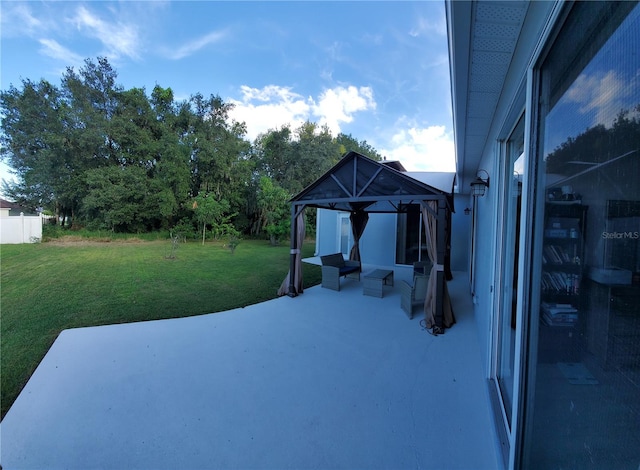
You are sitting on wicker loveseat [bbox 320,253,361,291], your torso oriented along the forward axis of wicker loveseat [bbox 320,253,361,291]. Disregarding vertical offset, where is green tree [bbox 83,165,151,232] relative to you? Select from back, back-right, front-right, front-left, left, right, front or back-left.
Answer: back

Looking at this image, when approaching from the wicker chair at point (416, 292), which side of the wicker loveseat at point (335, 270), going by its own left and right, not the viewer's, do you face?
front

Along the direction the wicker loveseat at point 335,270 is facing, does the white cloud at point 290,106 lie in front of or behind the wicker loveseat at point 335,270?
behind

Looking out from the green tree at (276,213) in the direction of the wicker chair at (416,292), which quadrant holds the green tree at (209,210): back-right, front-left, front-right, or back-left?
back-right

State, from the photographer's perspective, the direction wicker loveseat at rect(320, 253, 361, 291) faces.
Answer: facing the viewer and to the right of the viewer

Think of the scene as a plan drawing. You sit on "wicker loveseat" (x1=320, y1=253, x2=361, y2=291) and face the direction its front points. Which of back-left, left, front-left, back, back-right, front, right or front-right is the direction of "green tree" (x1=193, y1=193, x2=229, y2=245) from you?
back

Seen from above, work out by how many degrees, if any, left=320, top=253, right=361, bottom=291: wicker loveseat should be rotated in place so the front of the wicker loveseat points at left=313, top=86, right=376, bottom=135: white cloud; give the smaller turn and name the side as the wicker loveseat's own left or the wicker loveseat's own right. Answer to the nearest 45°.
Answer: approximately 135° to the wicker loveseat's own left

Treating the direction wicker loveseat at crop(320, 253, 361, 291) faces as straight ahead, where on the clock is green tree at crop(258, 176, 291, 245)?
The green tree is roughly at 7 o'clock from the wicker loveseat.
